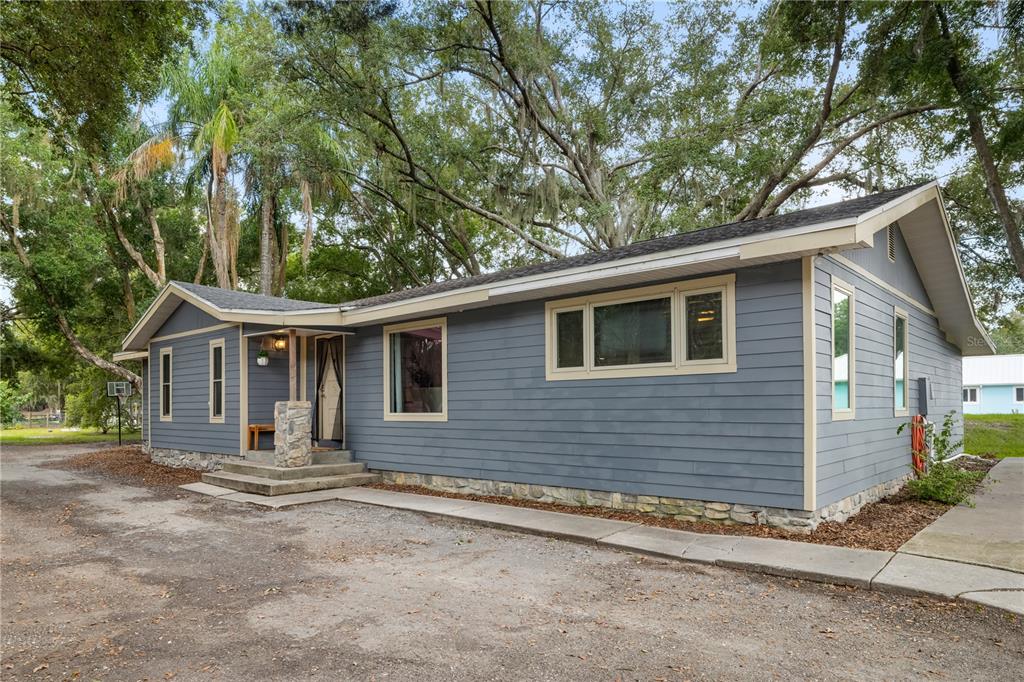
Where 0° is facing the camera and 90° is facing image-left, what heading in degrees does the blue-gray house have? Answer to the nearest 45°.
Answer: approximately 45°

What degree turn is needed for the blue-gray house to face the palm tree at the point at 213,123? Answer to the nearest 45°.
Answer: approximately 90° to its right

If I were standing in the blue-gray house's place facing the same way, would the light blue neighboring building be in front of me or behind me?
behind
